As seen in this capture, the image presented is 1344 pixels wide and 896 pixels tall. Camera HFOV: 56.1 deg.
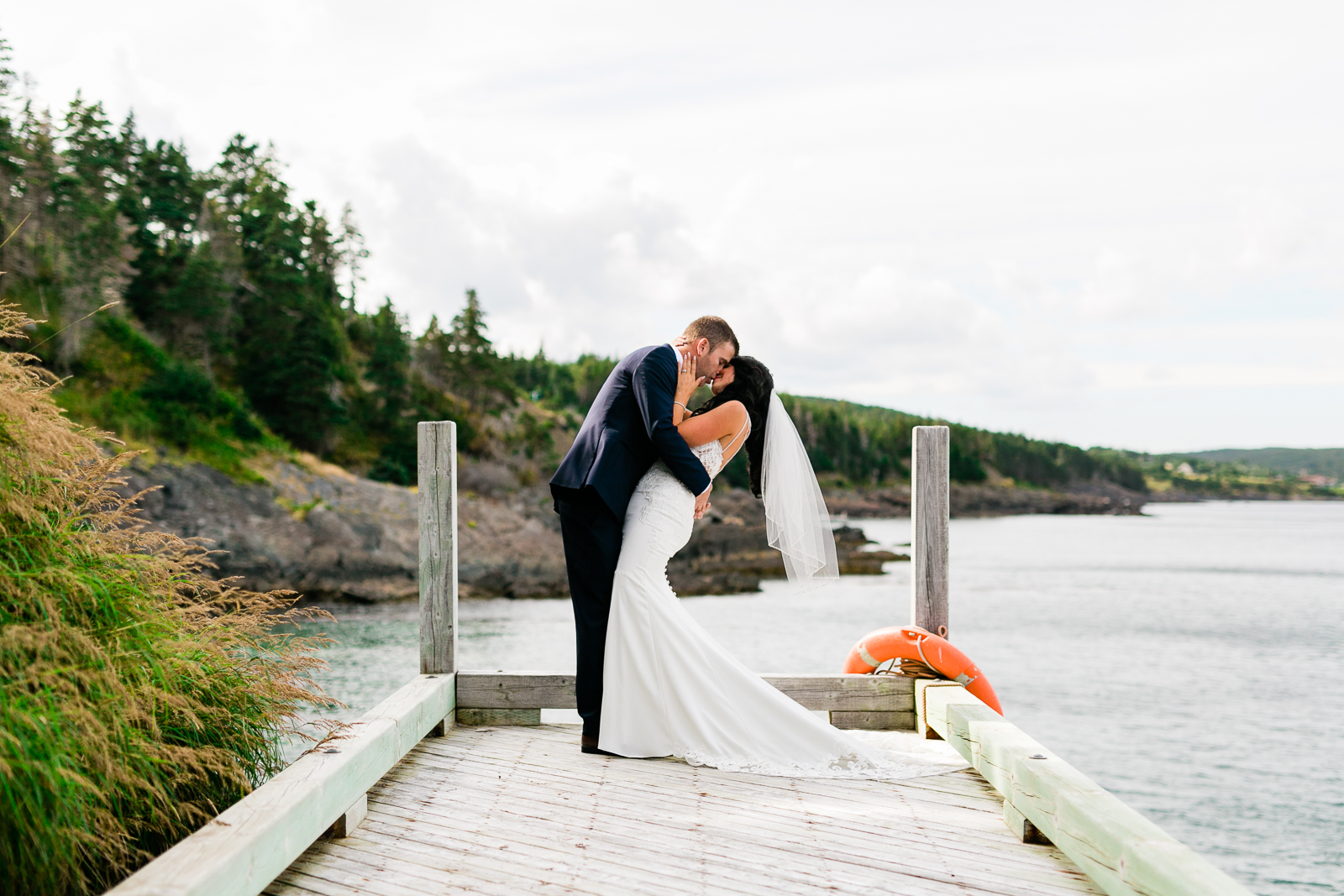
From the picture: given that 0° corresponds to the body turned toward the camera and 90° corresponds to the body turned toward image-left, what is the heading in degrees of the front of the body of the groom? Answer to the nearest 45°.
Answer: approximately 270°

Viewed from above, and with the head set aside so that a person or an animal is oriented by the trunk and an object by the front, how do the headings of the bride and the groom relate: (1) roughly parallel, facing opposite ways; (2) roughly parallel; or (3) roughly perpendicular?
roughly parallel, facing opposite ways

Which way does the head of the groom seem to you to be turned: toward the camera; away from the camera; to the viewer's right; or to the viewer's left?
to the viewer's right

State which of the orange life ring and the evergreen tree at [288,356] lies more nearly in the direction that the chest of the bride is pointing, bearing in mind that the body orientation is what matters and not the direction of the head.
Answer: the evergreen tree

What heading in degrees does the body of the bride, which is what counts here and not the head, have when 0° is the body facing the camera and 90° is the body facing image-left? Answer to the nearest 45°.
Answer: approximately 90°

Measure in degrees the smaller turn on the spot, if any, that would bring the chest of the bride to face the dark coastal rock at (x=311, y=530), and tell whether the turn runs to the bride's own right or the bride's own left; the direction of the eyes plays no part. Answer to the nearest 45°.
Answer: approximately 45° to the bride's own right

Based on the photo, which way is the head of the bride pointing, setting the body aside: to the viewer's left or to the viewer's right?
to the viewer's left

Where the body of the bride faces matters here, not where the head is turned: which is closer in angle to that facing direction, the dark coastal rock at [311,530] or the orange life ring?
the dark coastal rock

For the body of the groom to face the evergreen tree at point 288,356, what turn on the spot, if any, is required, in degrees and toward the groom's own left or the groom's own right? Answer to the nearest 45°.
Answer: approximately 90° to the groom's own left
